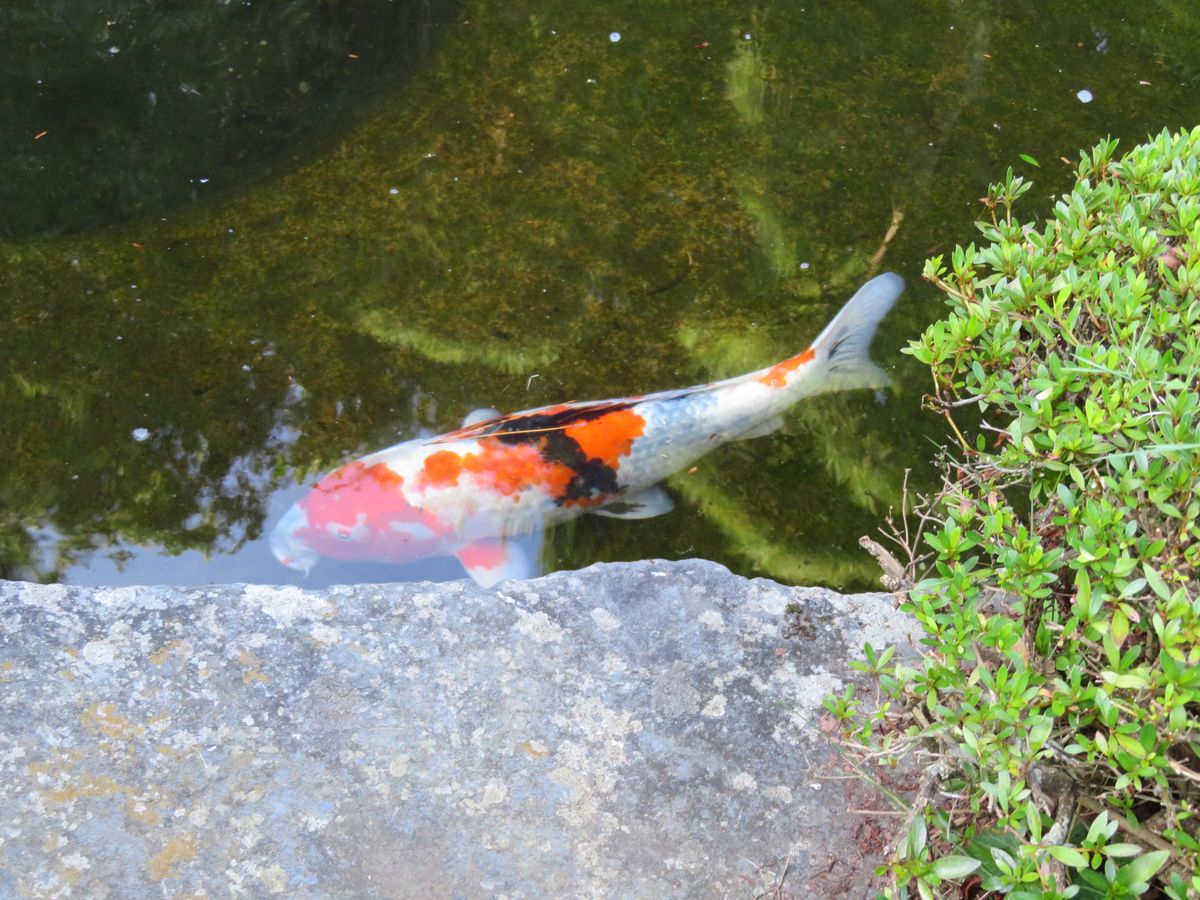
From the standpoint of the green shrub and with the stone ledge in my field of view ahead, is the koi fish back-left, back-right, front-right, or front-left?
front-right

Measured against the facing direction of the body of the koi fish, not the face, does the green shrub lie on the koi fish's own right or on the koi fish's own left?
on the koi fish's own left

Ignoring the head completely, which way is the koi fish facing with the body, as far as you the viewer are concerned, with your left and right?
facing the viewer and to the left of the viewer
